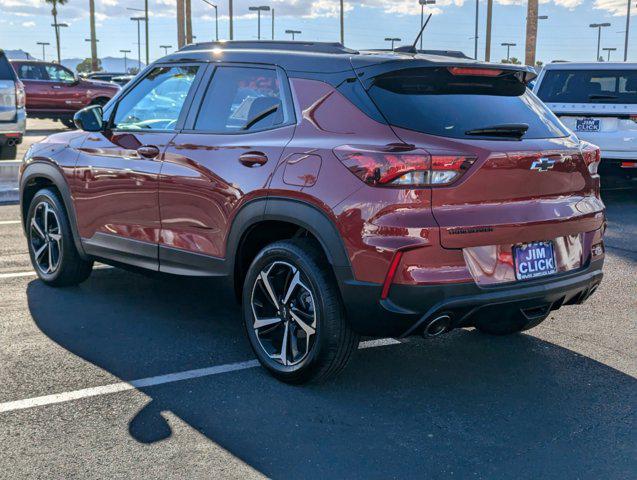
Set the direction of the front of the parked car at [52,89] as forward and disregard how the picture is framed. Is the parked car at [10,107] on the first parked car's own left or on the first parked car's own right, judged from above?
on the first parked car's own right

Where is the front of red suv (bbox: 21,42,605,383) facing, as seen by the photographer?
facing away from the viewer and to the left of the viewer

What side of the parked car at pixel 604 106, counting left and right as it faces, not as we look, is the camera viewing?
back

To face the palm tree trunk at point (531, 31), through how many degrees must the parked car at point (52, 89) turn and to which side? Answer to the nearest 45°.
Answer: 0° — it already faces it

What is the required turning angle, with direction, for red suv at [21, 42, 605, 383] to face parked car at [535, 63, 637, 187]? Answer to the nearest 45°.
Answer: approximately 90° to its right

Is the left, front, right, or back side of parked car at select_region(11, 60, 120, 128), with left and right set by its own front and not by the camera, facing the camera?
right

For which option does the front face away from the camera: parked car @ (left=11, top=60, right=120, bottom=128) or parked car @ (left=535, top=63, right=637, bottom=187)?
parked car @ (left=535, top=63, right=637, bottom=187)

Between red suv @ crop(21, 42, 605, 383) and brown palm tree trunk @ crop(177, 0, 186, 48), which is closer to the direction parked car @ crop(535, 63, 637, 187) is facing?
the brown palm tree trunk

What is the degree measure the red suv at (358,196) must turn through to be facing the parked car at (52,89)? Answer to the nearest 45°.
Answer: approximately 45° to its right

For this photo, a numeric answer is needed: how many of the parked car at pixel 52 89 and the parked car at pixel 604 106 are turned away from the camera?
1

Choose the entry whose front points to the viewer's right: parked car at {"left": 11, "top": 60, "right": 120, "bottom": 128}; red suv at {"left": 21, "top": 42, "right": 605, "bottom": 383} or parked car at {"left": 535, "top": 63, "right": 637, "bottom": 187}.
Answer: parked car at {"left": 11, "top": 60, "right": 120, "bottom": 128}

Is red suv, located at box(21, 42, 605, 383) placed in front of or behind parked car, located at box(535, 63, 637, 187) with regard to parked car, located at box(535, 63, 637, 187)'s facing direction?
behind

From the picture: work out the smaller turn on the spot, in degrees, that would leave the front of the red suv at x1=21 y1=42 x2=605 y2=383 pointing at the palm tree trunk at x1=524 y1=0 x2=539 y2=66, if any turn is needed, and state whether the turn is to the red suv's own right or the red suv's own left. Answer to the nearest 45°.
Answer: approximately 45° to the red suv's own right
